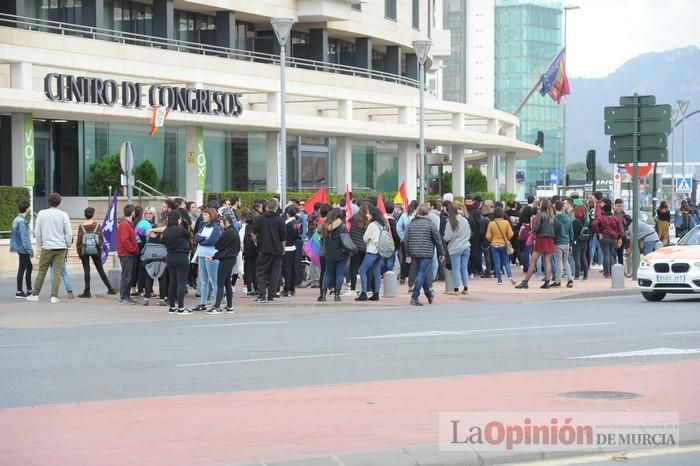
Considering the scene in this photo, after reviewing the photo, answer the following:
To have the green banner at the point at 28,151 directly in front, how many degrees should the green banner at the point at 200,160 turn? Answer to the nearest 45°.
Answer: approximately 45° to its right

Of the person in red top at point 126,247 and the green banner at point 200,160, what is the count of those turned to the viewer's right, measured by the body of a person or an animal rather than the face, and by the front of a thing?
1

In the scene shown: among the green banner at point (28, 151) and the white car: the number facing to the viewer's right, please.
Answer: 0

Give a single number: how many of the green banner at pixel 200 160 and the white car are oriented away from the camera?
0

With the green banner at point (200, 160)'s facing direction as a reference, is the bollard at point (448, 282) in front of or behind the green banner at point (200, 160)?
in front

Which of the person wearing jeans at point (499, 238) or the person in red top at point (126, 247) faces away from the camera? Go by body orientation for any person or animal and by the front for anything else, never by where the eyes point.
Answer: the person wearing jeans

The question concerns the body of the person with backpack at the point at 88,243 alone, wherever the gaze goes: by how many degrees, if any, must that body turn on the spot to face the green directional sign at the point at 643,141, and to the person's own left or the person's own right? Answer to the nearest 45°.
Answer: approximately 90° to the person's own right

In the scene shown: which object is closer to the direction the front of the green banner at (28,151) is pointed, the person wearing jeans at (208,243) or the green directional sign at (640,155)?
the person wearing jeans

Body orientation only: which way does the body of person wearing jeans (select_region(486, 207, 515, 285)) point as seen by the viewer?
away from the camera
